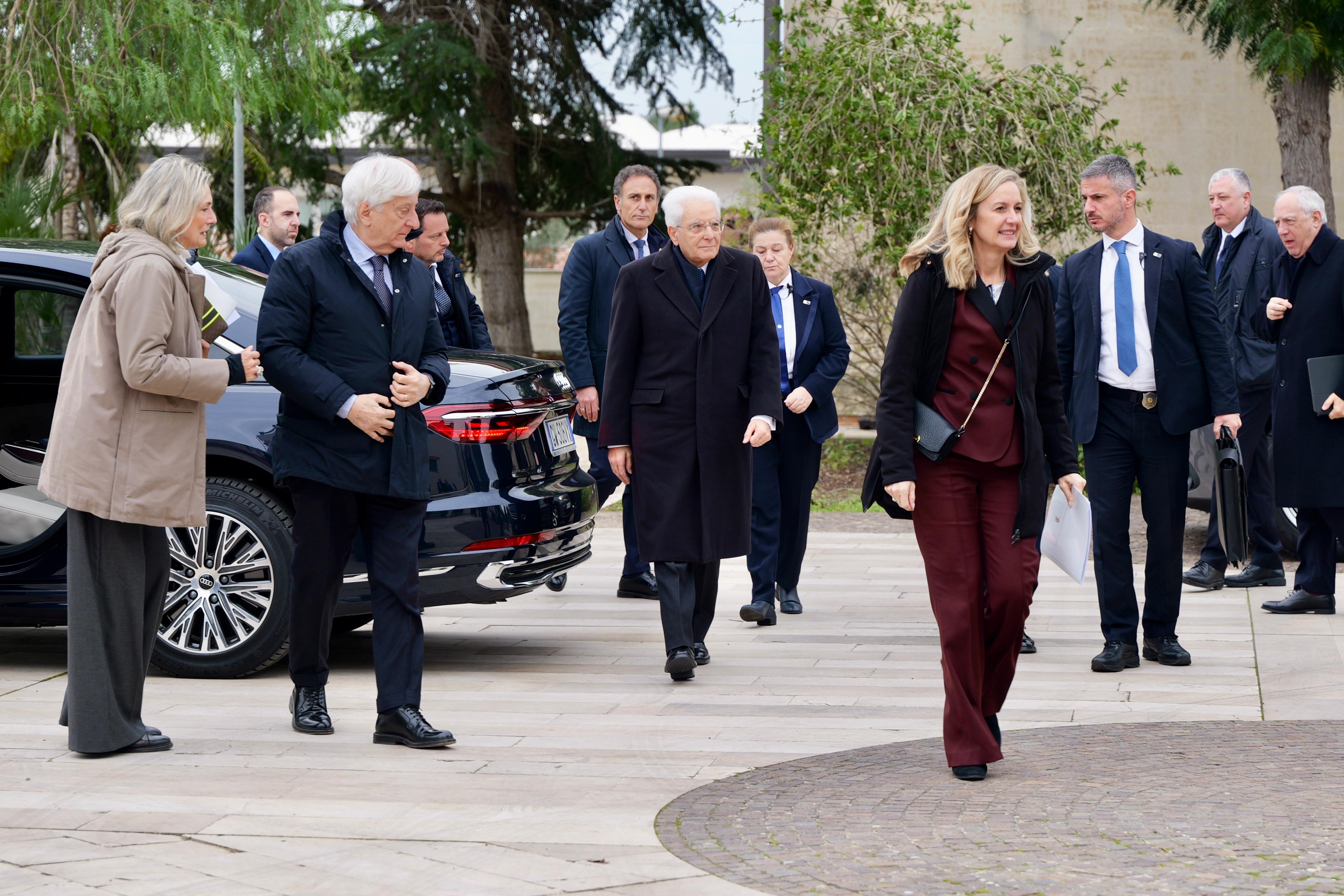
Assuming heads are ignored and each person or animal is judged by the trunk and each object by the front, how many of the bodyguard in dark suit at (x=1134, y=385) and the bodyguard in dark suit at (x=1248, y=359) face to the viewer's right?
0

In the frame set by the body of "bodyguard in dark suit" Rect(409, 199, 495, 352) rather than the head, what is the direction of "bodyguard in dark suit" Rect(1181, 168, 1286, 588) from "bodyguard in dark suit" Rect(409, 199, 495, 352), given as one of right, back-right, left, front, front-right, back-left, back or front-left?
front-left

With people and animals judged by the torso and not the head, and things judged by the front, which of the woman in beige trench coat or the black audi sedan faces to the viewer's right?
the woman in beige trench coat

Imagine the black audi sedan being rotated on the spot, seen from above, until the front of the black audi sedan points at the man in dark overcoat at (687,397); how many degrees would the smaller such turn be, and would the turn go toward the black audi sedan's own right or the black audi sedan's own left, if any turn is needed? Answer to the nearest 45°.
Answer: approximately 135° to the black audi sedan's own right

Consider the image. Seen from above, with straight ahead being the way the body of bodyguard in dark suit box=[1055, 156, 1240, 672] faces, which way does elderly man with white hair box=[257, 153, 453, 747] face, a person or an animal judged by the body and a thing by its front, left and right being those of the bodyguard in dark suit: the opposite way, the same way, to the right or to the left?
to the left

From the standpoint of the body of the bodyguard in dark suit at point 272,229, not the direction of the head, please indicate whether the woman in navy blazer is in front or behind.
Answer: in front

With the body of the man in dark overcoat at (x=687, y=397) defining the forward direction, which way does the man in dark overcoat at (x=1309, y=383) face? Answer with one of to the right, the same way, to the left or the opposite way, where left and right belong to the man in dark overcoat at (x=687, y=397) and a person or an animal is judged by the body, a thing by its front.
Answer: to the right

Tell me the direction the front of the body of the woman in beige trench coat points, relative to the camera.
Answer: to the viewer's right

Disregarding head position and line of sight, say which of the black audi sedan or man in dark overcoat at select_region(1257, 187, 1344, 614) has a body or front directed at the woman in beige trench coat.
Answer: the man in dark overcoat

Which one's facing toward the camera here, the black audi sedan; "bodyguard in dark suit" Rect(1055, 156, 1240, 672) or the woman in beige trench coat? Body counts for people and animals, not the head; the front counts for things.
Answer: the bodyguard in dark suit

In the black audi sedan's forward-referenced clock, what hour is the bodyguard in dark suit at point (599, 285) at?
The bodyguard in dark suit is roughly at 5 o'clock from the black audi sedan.

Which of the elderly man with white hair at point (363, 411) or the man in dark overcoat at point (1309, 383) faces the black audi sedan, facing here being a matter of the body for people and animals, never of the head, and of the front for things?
the man in dark overcoat

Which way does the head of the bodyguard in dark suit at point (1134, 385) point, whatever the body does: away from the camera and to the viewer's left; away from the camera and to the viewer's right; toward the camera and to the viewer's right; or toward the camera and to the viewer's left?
toward the camera and to the viewer's left

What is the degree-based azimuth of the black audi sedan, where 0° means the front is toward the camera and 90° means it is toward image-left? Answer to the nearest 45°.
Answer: approximately 135°
